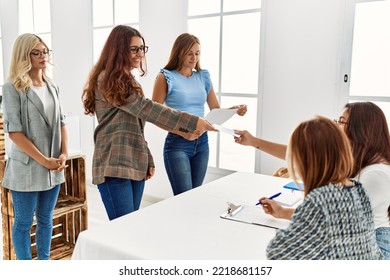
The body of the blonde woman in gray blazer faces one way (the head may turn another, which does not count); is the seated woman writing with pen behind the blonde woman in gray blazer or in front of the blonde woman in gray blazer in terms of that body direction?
in front

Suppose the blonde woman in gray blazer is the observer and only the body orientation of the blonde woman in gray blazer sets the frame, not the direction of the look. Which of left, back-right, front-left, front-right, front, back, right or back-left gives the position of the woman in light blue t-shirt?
front-left

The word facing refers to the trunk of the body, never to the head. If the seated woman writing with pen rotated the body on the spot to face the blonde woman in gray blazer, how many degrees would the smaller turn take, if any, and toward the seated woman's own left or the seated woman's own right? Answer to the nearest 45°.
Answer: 0° — they already face them

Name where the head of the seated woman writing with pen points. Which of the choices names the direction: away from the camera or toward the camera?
away from the camera

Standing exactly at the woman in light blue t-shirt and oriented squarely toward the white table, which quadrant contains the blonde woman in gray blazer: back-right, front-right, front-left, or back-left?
front-right

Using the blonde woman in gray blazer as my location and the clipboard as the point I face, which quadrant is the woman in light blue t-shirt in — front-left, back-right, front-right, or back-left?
front-left

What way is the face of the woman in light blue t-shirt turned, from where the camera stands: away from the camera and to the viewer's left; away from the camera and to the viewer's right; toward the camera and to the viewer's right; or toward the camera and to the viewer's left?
toward the camera and to the viewer's right

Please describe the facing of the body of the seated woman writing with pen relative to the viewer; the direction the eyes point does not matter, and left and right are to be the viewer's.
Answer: facing away from the viewer and to the left of the viewer

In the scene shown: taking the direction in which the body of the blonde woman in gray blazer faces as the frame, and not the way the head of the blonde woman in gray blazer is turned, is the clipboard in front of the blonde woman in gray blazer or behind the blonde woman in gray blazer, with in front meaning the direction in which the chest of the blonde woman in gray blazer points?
in front

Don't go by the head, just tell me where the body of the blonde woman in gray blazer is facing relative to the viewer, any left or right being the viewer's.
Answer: facing the viewer and to the right of the viewer

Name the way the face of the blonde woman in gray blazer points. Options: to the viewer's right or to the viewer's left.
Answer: to the viewer's right
